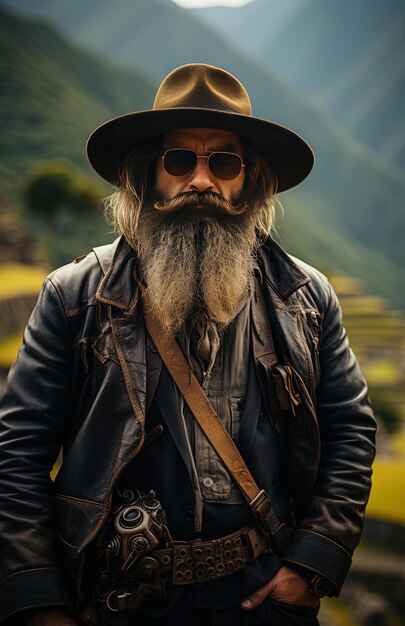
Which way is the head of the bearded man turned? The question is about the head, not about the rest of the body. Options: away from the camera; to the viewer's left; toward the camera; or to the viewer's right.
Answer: toward the camera

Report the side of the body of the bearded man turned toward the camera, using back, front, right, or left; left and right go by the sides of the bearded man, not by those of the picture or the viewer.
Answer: front
